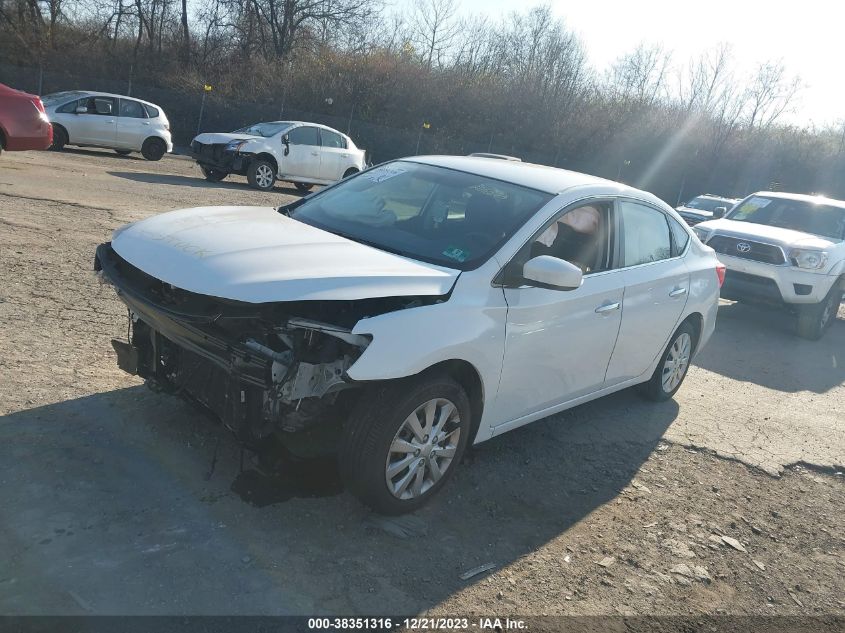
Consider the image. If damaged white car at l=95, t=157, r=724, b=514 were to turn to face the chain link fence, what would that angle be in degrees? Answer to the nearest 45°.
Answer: approximately 135° to its right

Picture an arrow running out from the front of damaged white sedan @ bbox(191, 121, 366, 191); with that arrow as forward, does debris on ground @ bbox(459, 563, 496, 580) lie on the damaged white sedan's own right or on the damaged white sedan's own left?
on the damaged white sedan's own left

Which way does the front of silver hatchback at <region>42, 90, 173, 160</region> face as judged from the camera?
facing to the left of the viewer

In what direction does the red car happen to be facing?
to the viewer's left

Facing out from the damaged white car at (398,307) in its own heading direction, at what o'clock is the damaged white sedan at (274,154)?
The damaged white sedan is roughly at 4 o'clock from the damaged white car.

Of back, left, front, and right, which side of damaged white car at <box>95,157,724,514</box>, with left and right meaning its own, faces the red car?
right

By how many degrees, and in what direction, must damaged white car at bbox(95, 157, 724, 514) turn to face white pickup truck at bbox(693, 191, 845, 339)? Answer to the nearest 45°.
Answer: approximately 180°

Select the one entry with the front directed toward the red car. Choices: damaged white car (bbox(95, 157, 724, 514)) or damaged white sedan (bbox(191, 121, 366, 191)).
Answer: the damaged white sedan

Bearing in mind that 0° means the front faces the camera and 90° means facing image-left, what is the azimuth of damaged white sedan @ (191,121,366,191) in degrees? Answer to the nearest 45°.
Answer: approximately 45°

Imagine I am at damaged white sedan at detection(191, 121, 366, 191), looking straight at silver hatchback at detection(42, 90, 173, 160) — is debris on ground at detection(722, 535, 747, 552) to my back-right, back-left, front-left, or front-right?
back-left

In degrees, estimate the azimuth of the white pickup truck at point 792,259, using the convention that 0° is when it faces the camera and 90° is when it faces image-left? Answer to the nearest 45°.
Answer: approximately 45°
